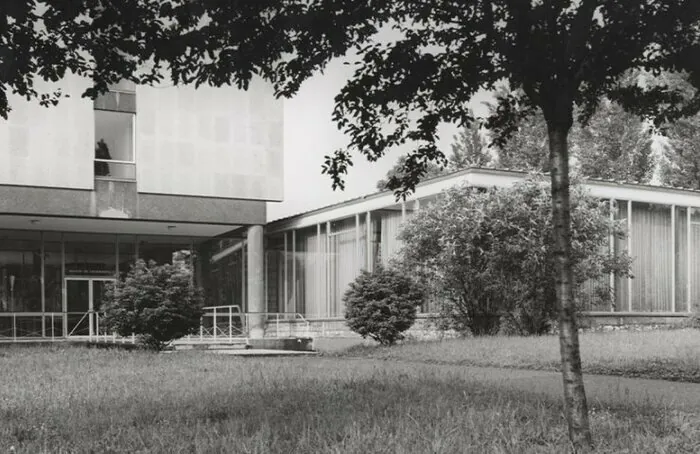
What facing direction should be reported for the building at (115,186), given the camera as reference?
facing the viewer

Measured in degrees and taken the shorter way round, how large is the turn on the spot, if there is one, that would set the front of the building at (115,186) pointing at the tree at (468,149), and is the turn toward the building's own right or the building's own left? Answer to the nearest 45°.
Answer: approximately 135° to the building's own left

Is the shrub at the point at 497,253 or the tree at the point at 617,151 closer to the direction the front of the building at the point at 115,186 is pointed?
the shrub

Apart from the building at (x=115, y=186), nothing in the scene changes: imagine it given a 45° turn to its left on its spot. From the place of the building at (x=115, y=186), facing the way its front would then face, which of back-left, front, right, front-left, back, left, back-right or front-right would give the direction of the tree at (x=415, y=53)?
front-right

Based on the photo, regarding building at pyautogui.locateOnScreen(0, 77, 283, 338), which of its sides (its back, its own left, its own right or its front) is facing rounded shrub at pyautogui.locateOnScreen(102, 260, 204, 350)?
front

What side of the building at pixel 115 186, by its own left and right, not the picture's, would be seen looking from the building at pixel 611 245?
left

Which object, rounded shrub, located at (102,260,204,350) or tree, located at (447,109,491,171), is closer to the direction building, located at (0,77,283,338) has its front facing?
the rounded shrub
